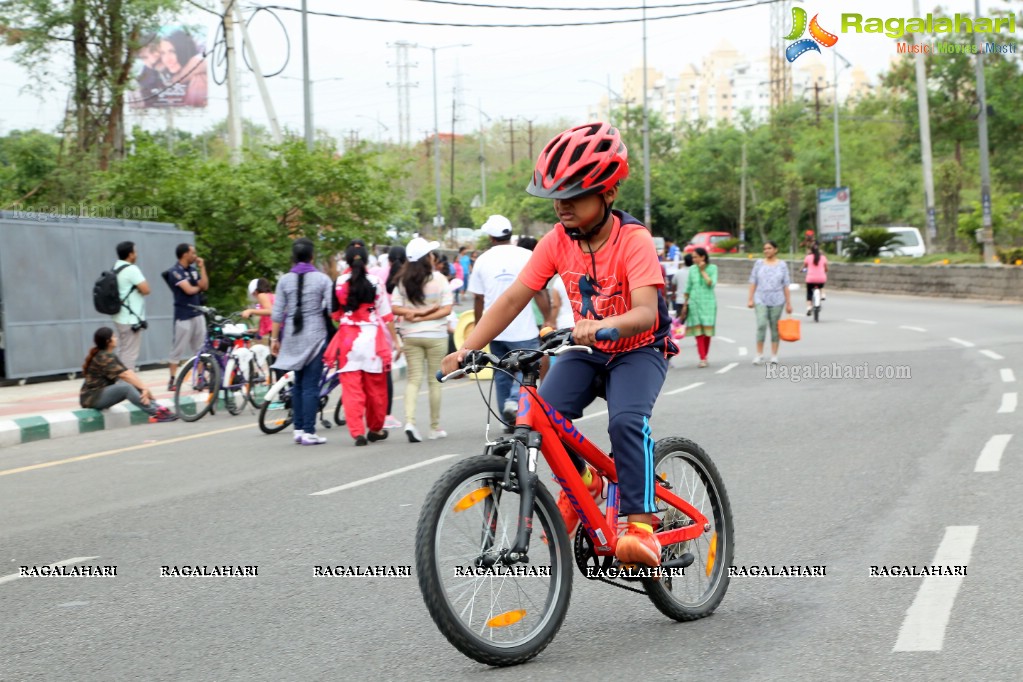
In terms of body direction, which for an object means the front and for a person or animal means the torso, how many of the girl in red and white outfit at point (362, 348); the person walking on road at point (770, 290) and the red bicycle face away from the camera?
1

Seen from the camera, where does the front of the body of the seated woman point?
to the viewer's right

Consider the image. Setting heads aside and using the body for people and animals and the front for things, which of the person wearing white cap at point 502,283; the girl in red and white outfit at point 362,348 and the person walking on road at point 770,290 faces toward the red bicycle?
the person walking on road

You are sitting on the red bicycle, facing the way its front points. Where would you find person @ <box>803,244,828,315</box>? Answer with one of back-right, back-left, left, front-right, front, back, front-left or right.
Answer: back-right

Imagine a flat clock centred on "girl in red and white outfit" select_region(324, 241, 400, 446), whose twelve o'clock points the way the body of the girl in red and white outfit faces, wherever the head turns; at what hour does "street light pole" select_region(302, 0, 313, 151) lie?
The street light pole is roughly at 12 o'clock from the girl in red and white outfit.

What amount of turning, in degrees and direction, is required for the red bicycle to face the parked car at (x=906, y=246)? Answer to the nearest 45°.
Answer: approximately 135° to its right

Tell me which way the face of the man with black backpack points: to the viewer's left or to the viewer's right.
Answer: to the viewer's right

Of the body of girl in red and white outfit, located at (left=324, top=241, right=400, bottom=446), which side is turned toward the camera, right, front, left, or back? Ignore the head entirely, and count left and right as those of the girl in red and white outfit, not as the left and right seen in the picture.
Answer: back

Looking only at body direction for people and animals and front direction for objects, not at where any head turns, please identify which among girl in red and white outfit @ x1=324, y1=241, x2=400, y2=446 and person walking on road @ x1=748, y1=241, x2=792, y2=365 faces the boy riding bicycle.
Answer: the person walking on road

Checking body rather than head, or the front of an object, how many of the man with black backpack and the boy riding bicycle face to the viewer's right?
1

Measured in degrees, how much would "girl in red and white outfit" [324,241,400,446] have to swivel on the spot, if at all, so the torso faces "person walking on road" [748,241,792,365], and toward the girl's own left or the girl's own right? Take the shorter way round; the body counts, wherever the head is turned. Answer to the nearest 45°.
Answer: approximately 45° to the girl's own right

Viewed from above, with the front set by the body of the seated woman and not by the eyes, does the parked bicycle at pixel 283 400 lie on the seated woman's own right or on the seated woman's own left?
on the seated woman's own right

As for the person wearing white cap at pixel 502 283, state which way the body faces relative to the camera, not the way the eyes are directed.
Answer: away from the camera
